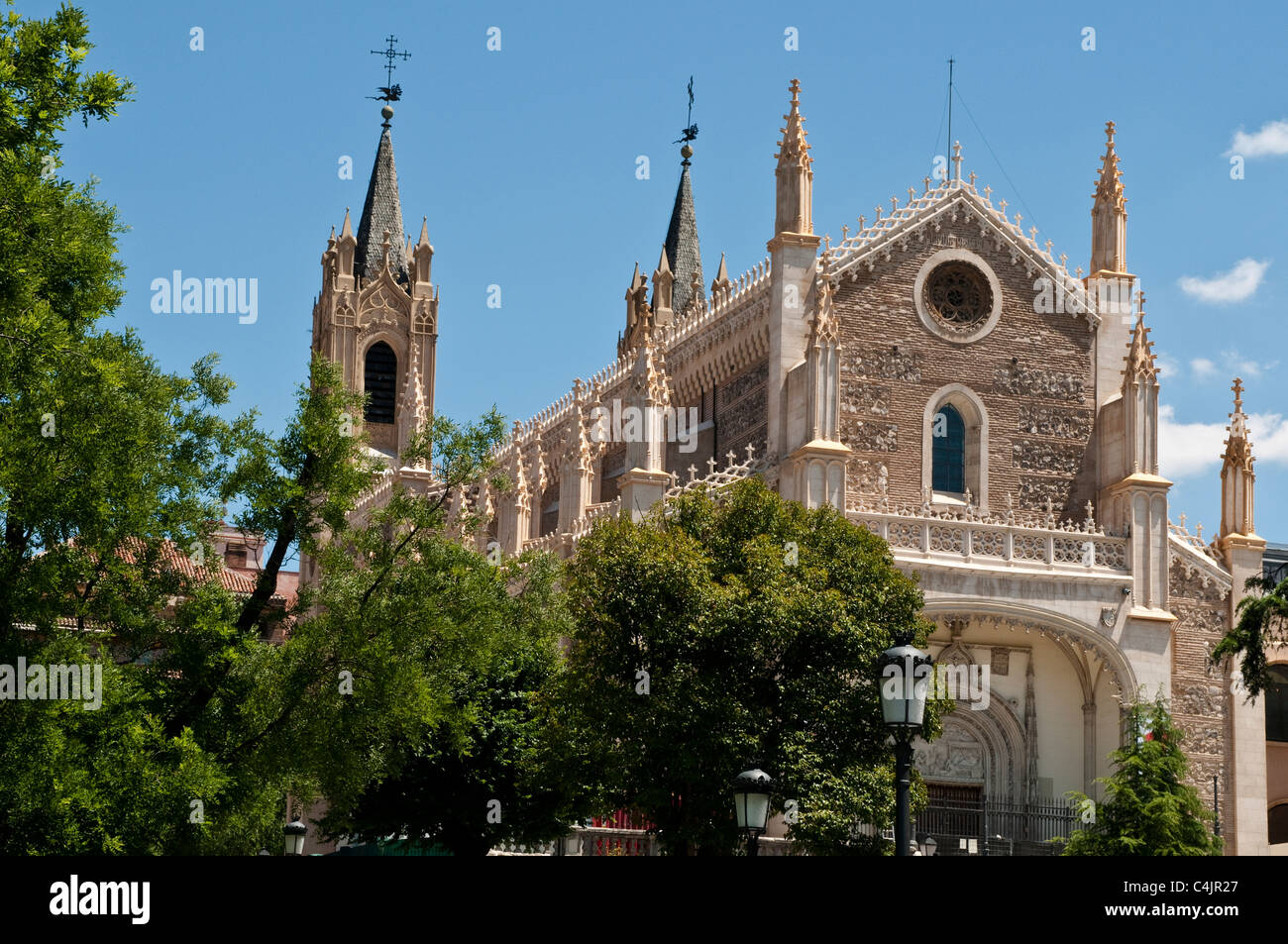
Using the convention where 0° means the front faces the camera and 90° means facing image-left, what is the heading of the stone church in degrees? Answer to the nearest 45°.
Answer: approximately 315°

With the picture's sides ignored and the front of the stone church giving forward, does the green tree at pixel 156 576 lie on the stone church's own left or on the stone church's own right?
on the stone church's own right

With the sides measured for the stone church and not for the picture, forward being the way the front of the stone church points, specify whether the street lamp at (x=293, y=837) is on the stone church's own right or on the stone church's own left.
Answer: on the stone church's own right

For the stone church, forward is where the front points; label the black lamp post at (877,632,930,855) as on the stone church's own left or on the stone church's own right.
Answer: on the stone church's own right
